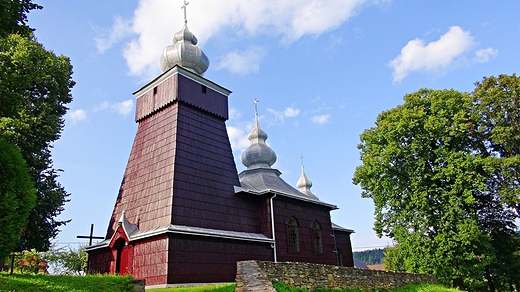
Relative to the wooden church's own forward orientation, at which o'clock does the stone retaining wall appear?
The stone retaining wall is roughly at 9 o'clock from the wooden church.

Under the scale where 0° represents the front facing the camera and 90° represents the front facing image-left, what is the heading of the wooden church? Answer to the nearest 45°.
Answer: approximately 45°

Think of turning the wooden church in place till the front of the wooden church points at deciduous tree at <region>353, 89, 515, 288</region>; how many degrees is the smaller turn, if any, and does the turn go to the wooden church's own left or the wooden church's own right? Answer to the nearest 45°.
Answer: approximately 135° to the wooden church's own left

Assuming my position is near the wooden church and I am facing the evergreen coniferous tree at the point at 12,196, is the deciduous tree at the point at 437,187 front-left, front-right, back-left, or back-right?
back-left

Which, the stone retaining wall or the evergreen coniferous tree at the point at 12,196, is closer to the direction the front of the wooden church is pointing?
the evergreen coniferous tree

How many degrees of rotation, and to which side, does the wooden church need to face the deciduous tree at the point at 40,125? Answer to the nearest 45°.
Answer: approximately 45° to its right

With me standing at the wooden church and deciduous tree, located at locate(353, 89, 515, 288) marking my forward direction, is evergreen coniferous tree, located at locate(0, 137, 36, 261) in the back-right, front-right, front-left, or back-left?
back-right

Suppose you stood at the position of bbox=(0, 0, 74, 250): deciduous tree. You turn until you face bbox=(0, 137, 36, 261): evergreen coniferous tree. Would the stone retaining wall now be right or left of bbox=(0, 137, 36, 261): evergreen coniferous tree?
left

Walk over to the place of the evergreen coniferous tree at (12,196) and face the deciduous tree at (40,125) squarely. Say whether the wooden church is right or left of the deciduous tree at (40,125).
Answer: right
